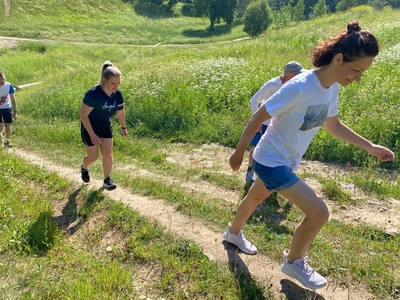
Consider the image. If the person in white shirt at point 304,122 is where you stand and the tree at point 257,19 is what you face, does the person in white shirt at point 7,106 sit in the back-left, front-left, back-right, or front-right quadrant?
front-left

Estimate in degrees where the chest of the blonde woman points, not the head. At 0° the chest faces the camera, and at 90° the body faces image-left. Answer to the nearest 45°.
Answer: approximately 315°

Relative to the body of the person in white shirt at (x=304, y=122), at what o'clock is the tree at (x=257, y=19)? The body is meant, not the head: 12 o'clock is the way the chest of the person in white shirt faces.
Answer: The tree is roughly at 7 o'clock from the person in white shirt.

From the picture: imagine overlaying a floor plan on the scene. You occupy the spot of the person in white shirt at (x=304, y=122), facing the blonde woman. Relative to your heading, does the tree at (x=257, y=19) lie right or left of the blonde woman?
right

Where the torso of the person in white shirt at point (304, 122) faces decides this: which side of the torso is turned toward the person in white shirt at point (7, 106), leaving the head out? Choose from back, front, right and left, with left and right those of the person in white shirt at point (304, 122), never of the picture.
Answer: back

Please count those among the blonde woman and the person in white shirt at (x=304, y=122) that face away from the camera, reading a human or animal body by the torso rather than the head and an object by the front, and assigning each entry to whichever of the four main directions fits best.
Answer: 0

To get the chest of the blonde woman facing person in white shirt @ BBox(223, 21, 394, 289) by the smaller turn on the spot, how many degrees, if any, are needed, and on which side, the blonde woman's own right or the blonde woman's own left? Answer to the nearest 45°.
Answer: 0° — they already face them

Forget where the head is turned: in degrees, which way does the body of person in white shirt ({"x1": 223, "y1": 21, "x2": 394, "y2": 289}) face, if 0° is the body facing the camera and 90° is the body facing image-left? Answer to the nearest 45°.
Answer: approximately 315°

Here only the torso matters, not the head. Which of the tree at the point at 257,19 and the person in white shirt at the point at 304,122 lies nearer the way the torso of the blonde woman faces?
the person in white shirt

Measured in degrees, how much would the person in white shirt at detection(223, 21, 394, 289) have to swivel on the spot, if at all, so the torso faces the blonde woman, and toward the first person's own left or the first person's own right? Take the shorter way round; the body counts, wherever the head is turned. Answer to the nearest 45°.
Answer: approximately 180°
